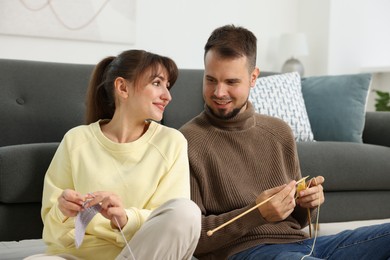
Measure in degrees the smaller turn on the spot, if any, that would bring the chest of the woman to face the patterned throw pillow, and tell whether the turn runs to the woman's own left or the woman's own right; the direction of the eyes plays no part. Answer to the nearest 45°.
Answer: approximately 135° to the woman's own left

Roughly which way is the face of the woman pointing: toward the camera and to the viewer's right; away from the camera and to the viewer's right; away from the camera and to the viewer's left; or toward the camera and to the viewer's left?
toward the camera and to the viewer's right

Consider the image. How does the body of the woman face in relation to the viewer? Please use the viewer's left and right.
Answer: facing the viewer

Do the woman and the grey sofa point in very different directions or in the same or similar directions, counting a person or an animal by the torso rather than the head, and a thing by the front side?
same or similar directions

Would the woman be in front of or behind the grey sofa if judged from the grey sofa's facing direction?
in front
